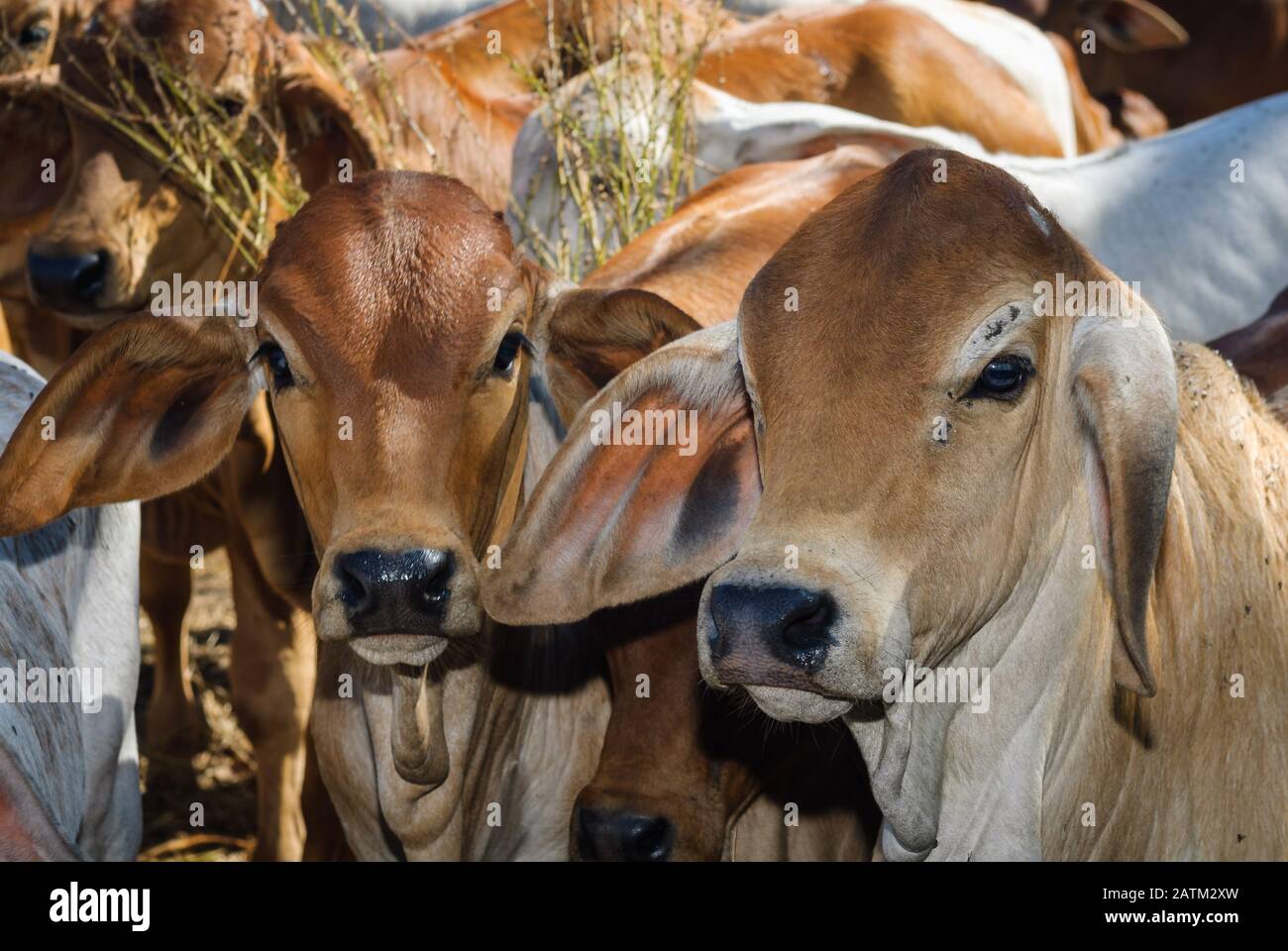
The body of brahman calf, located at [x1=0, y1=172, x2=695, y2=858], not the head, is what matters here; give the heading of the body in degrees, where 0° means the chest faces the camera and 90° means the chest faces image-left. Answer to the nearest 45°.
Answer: approximately 0°

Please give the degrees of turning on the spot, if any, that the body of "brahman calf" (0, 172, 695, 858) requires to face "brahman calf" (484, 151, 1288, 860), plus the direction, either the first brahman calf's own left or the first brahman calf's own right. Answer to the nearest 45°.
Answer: approximately 45° to the first brahman calf's own left

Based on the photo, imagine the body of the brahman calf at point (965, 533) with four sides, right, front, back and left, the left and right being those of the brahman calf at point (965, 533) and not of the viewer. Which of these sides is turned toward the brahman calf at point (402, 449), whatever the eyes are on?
right

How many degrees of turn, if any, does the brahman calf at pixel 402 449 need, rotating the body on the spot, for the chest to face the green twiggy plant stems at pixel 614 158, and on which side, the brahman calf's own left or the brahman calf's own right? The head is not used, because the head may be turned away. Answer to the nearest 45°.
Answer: approximately 180°

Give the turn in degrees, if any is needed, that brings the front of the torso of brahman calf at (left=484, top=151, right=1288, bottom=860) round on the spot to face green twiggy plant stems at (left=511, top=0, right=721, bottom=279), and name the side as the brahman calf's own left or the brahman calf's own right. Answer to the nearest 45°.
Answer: approximately 135° to the brahman calf's own right

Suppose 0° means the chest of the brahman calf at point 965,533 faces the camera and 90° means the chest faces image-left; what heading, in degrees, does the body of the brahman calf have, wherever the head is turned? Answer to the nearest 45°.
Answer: approximately 45°

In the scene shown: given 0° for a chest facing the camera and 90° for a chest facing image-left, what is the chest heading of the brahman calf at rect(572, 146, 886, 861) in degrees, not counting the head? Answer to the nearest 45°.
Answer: approximately 45°

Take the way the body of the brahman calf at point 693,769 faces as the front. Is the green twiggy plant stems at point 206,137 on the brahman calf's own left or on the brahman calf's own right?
on the brahman calf's own right

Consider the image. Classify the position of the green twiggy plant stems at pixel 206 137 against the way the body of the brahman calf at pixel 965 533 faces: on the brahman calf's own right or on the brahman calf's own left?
on the brahman calf's own right

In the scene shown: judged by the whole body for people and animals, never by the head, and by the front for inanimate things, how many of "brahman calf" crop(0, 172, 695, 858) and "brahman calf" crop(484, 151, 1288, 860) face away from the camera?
0
